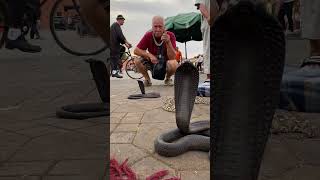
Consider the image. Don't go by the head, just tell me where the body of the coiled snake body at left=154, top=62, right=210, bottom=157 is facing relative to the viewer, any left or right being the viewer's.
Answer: facing away from the viewer

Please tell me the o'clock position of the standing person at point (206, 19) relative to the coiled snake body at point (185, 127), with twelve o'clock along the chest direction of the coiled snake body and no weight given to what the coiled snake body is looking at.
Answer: The standing person is roughly at 6 o'clock from the coiled snake body.
